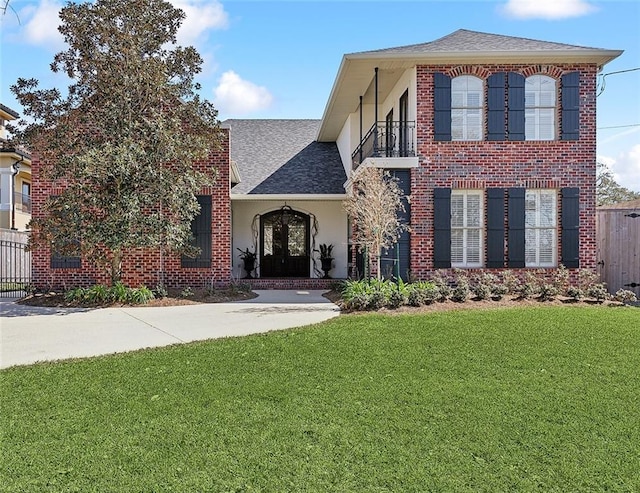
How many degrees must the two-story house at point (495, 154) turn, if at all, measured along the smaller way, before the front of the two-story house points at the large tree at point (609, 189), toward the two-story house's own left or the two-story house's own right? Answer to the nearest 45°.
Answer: approximately 135° to the two-story house's own left

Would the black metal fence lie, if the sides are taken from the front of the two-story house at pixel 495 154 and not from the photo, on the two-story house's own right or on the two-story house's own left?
on the two-story house's own right

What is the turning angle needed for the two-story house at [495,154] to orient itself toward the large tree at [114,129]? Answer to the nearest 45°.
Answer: approximately 90° to its right

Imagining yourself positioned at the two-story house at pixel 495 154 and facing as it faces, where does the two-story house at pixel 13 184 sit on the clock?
the two-story house at pixel 13 184 is roughly at 4 o'clock from the two-story house at pixel 495 154.

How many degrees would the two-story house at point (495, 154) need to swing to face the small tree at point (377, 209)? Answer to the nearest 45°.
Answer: approximately 90° to its right

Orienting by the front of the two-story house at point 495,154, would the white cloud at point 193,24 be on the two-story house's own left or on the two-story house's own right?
on the two-story house's own right

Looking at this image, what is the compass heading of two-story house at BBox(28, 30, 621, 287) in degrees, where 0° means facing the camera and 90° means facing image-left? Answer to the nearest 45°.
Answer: approximately 0°
